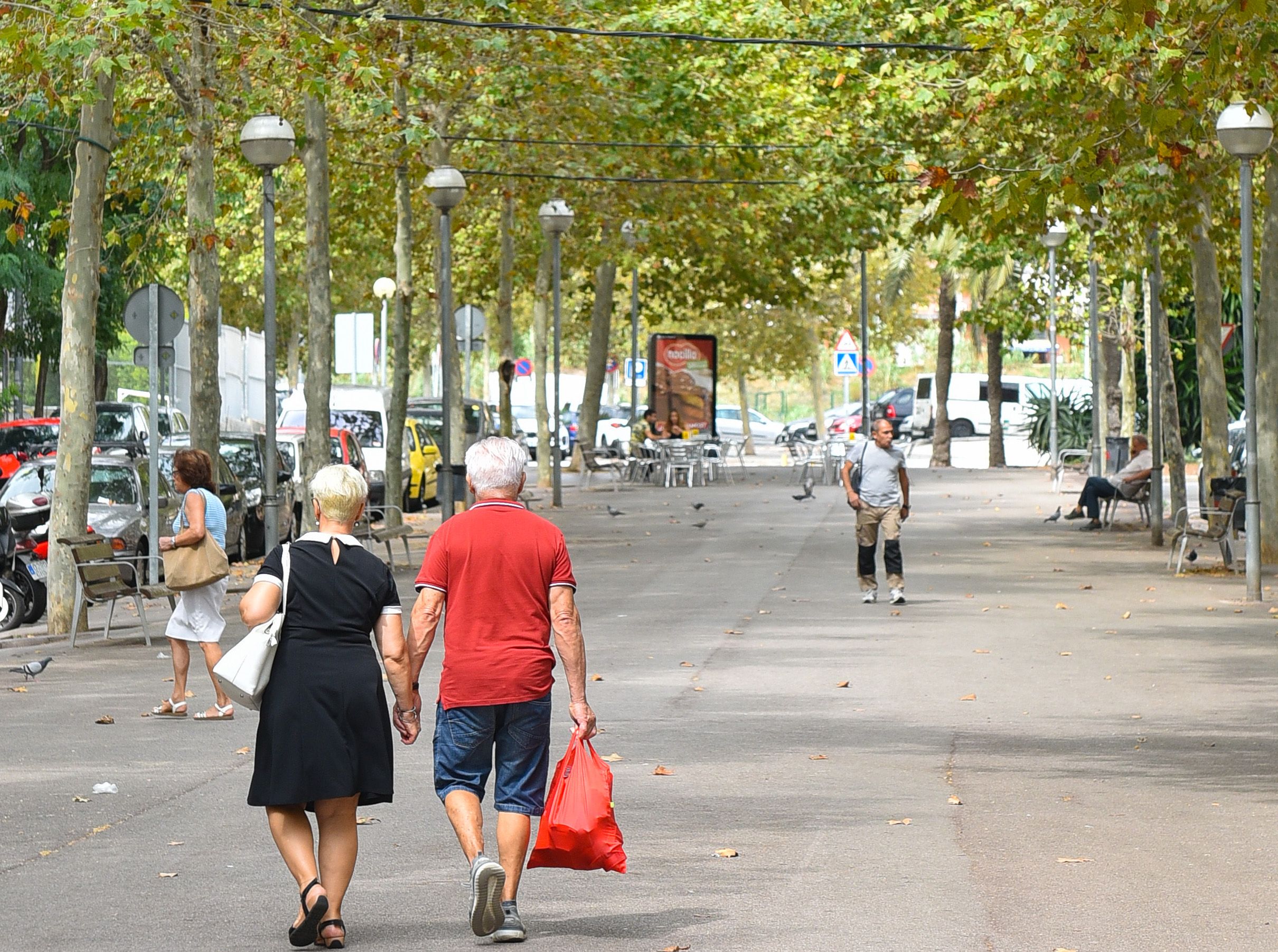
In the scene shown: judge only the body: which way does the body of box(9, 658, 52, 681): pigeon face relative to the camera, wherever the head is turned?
to the viewer's right

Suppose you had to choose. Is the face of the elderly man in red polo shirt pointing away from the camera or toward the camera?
away from the camera

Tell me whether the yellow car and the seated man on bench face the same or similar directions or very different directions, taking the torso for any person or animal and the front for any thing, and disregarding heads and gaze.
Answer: very different directions

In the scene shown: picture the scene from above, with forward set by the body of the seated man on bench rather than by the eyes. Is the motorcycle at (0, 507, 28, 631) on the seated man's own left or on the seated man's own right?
on the seated man's own left

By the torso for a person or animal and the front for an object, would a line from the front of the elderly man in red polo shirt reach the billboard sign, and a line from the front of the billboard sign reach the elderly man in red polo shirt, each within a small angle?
yes

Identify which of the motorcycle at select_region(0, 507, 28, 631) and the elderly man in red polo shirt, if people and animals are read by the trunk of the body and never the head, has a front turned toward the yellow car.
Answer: the elderly man in red polo shirt

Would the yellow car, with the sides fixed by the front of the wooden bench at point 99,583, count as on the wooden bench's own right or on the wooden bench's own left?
on the wooden bench's own left

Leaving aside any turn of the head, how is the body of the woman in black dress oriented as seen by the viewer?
away from the camera

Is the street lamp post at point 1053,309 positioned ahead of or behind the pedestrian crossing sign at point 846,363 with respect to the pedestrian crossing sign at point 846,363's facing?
ahead

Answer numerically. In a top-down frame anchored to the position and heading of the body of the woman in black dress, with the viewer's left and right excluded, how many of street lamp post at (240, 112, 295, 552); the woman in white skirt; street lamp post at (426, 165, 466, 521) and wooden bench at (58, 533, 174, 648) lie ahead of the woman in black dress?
4

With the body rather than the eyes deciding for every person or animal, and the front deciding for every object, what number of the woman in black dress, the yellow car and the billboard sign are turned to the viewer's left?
0

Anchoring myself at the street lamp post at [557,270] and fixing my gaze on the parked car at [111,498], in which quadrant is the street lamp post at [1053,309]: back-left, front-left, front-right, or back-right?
back-left

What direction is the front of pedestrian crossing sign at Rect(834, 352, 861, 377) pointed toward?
toward the camera

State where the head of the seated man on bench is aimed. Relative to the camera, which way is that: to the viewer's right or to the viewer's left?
to the viewer's left

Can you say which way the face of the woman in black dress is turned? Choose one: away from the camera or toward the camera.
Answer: away from the camera

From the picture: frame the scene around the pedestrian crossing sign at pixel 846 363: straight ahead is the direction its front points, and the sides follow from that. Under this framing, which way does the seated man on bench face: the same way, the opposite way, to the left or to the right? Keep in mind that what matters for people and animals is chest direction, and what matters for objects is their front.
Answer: to the right
